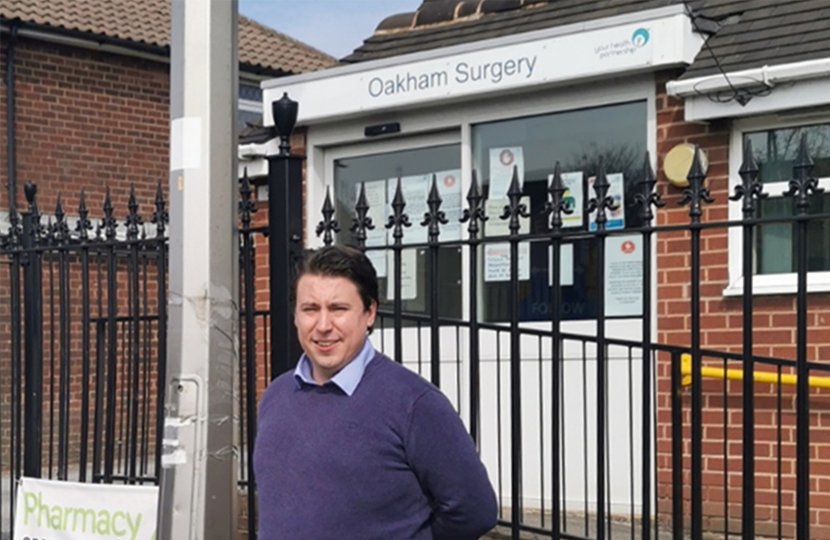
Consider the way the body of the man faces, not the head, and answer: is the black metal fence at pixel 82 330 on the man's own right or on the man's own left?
on the man's own right

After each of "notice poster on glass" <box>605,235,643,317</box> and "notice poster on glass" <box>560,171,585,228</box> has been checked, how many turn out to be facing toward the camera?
2

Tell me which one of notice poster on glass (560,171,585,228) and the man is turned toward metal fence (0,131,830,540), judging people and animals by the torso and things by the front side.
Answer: the notice poster on glass

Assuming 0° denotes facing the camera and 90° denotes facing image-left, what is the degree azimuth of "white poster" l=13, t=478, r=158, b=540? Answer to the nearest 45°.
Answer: approximately 0°

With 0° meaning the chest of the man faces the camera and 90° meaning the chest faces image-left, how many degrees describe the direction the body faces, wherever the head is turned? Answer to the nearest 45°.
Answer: approximately 45°
